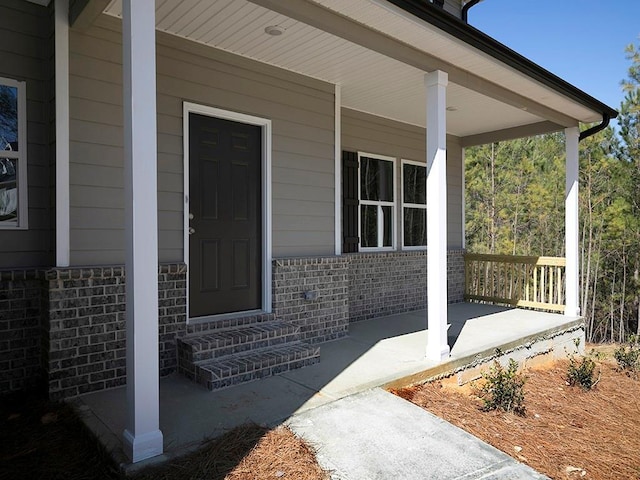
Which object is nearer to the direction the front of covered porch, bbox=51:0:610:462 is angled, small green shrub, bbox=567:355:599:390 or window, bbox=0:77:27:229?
the small green shrub

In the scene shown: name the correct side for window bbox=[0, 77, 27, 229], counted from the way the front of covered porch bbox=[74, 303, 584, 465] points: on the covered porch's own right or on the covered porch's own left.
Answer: on the covered porch's own right

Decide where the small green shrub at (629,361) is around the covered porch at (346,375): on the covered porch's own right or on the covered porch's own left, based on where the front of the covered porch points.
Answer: on the covered porch's own left

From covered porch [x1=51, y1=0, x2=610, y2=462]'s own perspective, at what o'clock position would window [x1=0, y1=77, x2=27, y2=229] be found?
The window is roughly at 4 o'clock from the covered porch.

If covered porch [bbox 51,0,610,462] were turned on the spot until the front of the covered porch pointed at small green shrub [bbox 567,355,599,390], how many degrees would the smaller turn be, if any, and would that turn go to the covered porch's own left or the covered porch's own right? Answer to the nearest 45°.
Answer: approximately 45° to the covered porch's own left

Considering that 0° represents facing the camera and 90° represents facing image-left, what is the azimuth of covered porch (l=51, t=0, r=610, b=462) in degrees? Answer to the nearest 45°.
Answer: approximately 315°

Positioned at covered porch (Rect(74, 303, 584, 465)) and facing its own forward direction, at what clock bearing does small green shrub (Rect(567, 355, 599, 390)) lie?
The small green shrub is roughly at 10 o'clock from the covered porch.
